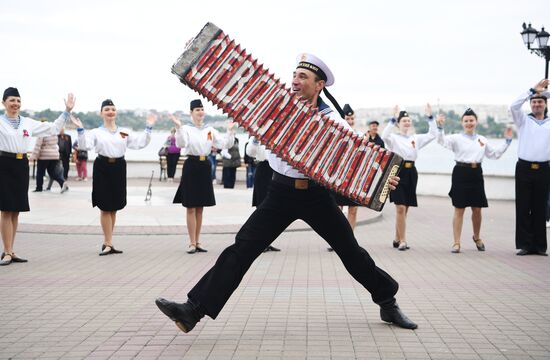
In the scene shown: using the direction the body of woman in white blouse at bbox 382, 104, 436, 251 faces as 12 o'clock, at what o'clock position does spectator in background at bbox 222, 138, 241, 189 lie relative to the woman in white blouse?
The spectator in background is roughly at 5 o'clock from the woman in white blouse.

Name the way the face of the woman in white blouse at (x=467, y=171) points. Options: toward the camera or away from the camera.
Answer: toward the camera

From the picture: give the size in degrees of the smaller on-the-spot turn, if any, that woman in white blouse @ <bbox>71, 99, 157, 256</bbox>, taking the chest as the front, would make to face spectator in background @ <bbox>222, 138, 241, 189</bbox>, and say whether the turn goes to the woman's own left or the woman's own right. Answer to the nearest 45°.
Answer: approximately 180°

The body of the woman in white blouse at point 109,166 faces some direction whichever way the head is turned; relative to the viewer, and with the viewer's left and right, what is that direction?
facing the viewer

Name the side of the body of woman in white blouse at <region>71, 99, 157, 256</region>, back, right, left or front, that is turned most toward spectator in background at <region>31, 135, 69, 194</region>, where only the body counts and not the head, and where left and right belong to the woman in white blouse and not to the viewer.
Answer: back

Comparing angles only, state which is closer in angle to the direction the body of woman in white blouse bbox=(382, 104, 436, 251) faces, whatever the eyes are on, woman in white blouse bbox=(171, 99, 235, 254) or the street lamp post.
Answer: the woman in white blouse

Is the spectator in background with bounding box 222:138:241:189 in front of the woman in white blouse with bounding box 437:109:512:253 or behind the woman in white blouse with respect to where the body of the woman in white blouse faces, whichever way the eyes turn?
behind

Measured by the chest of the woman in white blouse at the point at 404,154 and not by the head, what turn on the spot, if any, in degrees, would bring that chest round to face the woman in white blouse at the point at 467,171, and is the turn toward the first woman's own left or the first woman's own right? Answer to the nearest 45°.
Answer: approximately 90° to the first woman's own left

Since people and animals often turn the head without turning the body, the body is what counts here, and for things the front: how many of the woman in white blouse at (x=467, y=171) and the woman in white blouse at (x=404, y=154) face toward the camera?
2

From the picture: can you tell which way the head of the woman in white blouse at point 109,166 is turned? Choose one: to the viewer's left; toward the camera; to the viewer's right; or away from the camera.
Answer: toward the camera

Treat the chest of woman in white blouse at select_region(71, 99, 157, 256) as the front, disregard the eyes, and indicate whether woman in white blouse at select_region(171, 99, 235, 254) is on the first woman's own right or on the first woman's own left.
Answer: on the first woman's own left

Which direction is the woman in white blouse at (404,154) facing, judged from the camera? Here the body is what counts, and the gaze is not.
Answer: toward the camera

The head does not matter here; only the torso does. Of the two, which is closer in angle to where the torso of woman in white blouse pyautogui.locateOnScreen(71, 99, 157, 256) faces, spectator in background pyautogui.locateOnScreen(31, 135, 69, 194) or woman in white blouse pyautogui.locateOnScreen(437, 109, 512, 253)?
the woman in white blouse

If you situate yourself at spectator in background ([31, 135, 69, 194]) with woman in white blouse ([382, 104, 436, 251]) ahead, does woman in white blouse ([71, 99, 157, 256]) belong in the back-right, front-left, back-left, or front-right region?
front-right

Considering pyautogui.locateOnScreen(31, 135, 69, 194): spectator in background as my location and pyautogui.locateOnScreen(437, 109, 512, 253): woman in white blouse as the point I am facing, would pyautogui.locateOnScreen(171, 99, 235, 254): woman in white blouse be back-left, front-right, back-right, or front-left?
front-right
